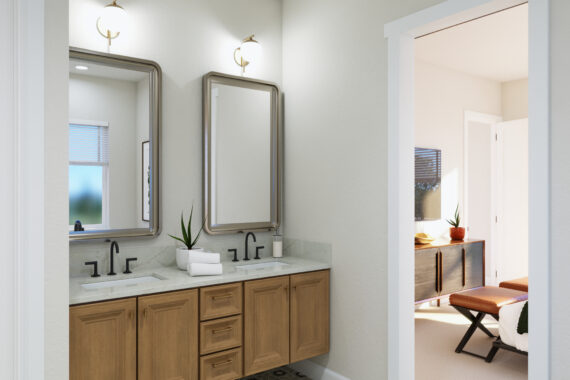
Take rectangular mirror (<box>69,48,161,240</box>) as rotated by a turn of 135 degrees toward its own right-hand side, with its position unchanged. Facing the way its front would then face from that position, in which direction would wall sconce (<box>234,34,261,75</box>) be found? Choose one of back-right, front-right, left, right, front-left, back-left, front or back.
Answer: back

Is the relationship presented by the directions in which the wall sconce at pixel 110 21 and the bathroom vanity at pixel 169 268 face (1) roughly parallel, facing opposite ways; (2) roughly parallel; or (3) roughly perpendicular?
roughly parallel

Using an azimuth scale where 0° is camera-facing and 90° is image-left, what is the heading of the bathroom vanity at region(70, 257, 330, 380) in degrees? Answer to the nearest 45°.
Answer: approximately 315°

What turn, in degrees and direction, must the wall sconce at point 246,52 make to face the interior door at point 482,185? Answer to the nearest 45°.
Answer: approximately 90° to its left

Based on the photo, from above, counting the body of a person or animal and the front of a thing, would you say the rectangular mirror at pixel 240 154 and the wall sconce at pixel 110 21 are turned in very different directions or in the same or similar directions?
same or similar directions

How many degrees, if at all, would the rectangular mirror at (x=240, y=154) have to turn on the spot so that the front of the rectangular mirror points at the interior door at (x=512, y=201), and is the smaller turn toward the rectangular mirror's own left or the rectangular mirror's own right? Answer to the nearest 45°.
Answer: approximately 90° to the rectangular mirror's own left

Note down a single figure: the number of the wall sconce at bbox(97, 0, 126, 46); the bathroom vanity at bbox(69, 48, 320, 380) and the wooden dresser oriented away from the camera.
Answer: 0

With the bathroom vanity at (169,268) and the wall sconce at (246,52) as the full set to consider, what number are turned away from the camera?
0

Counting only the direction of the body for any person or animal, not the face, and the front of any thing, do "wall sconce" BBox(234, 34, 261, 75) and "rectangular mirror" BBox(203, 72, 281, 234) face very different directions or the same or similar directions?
same or similar directions

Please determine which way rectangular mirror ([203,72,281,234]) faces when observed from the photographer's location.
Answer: facing the viewer and to the right of the viewer
